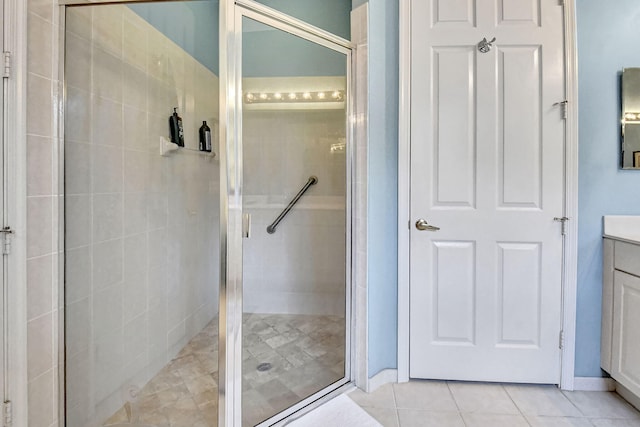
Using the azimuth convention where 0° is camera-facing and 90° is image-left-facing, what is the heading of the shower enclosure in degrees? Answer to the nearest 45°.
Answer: approximately 315°

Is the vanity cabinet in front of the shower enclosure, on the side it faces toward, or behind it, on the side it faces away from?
in front

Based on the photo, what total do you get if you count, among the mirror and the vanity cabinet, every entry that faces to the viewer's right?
0

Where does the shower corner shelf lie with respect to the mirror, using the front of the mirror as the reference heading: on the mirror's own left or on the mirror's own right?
on the mirror's own right
